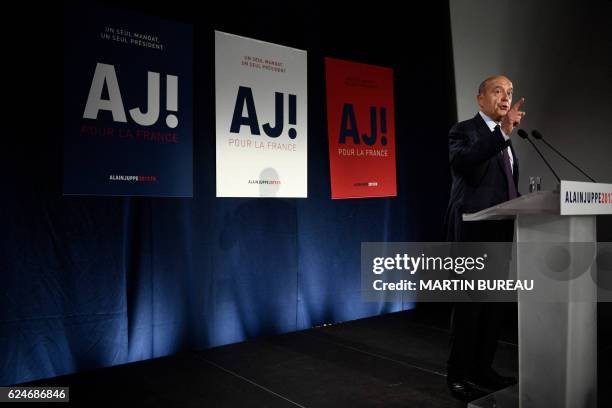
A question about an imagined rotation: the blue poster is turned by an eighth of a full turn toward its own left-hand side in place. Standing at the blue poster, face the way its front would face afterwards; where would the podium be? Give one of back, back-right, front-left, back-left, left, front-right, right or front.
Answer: front-right

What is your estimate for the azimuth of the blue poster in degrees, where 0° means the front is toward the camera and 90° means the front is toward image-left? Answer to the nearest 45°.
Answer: approximately 315°

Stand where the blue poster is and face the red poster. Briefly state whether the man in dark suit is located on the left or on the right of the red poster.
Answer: right

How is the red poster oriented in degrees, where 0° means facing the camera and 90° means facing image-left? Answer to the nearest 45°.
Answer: approximately 315°

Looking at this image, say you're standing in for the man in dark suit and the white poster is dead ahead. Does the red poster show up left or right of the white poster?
right

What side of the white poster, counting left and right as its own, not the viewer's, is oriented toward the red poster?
left

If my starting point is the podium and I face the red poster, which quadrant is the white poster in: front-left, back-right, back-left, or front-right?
front-left

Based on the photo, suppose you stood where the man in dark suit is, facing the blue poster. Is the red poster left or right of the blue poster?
right
